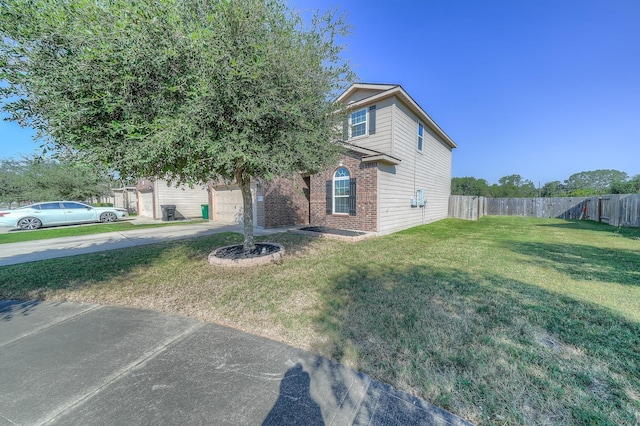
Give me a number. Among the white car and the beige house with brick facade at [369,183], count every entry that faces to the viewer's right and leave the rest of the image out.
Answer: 1

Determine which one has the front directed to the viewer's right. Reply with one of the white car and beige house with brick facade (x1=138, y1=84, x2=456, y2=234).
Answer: the white car

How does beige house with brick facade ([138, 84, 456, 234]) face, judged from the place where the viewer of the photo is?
facing the viewer and to the left of the viewer

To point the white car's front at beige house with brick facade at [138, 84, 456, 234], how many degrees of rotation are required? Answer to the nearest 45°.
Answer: approximately 45° to its right

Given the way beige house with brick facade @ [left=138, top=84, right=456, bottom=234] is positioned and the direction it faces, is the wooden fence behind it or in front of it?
behind

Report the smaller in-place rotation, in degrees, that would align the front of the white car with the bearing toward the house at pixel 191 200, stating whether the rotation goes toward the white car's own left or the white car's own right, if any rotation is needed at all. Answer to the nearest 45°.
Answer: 0° — it already faces it

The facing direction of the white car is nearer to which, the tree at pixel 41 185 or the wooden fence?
the wooden fence

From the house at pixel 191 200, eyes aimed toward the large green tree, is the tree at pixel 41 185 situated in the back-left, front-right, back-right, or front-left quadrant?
back-right

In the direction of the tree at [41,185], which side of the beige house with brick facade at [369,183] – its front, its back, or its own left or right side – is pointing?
right

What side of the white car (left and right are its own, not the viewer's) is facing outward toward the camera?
right

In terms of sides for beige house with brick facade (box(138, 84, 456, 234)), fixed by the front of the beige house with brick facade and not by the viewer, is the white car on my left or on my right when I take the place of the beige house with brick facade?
on my right

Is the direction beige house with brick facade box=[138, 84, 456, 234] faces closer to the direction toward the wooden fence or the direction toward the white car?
the white car

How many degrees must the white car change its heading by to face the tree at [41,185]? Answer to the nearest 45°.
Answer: approximately 90° to its left

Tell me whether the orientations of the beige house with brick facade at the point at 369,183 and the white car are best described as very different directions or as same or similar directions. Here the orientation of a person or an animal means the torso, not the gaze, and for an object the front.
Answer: very different directions

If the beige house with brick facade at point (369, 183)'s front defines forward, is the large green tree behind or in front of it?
in front
